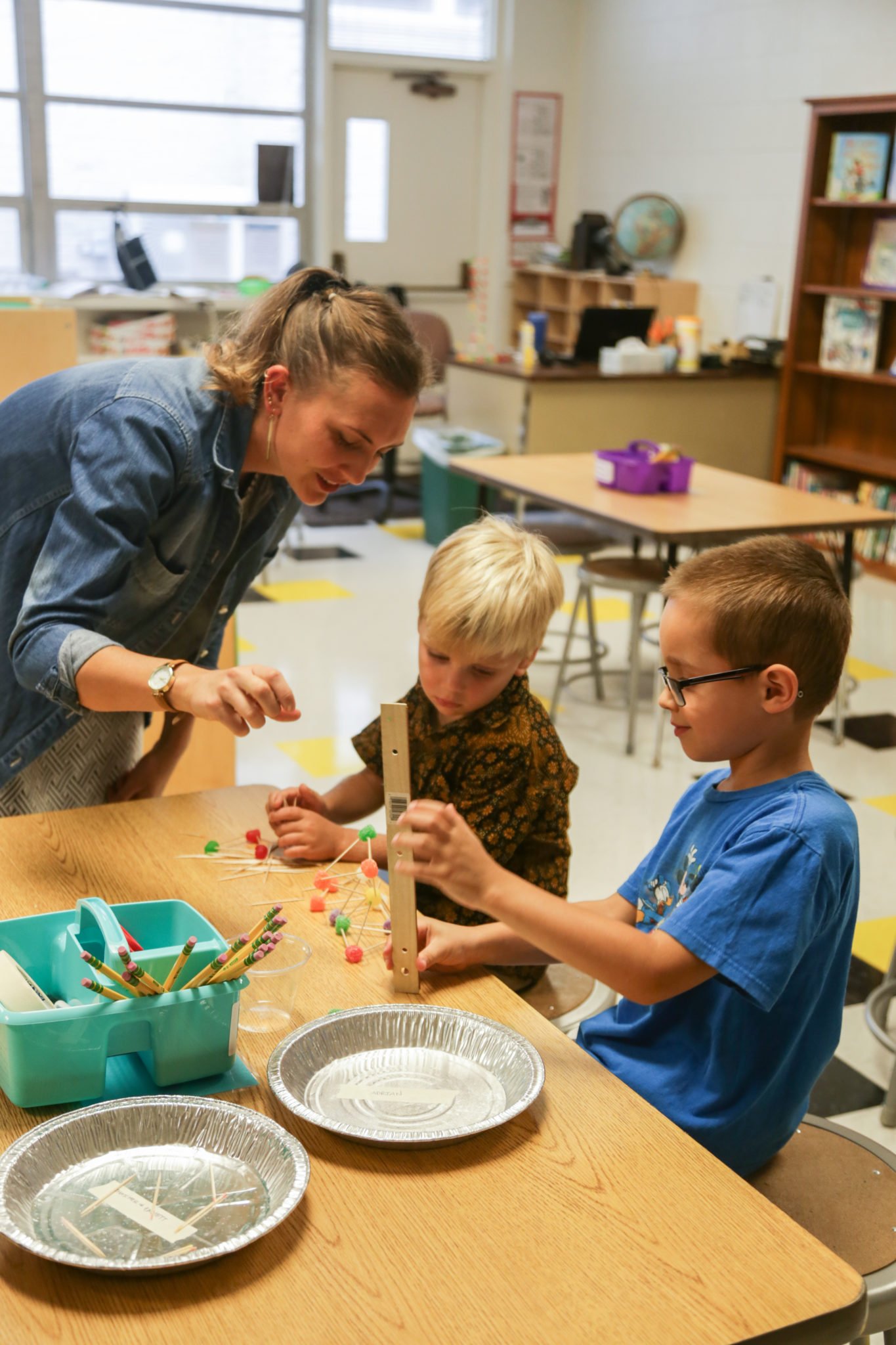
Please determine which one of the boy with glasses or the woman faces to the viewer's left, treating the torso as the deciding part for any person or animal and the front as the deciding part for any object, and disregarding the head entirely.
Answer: the boy with glasses

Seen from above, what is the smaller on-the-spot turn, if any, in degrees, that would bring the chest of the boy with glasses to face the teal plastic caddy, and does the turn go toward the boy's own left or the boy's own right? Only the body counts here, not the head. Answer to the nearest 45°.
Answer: approximately 45° to the boy's own left

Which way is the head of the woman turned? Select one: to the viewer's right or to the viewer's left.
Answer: to the viewer's right

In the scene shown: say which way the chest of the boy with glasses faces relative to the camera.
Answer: to the viewer's left

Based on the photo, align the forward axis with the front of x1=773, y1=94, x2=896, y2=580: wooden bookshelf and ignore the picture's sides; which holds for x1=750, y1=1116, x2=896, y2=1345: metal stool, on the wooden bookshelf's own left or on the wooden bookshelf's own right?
on the wooden bookshelf's own left

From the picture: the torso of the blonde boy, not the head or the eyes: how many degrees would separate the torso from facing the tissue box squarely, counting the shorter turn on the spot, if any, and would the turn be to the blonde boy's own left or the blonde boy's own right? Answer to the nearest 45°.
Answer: approximately 135° to the blonde boy's own right

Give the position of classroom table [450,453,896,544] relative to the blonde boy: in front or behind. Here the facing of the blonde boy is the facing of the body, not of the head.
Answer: behind

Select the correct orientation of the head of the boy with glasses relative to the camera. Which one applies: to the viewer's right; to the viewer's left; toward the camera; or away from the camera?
to the viewer's left

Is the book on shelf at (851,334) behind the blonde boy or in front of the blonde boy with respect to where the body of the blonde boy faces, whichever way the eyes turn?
behind

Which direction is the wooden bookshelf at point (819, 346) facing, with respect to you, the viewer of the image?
facing the viewer and to the left of the viewer

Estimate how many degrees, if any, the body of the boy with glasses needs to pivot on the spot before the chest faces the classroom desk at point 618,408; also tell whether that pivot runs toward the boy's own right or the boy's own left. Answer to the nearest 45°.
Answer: approximately 90° to the boy's own right

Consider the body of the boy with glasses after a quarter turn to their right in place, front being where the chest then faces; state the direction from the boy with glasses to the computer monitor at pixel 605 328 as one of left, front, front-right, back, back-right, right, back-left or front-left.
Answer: front

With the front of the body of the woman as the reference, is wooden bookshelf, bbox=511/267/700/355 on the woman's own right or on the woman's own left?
on the woman's own left

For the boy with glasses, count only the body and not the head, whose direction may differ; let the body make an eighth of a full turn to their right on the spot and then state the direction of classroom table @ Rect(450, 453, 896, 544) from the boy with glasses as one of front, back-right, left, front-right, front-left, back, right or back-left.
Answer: front-right
